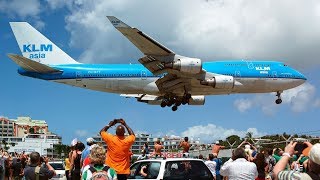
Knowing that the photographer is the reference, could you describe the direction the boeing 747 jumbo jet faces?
facing to the right of the viewer

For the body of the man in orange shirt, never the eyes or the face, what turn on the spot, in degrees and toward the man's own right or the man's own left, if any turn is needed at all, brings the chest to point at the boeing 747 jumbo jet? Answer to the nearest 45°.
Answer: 0° — they already face it

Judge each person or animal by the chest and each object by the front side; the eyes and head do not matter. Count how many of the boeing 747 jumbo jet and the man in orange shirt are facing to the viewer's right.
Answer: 1

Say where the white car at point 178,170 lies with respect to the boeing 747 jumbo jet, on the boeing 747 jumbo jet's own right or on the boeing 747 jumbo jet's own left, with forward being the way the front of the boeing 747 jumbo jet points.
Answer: on the boeing 747 jumbo jet's own right

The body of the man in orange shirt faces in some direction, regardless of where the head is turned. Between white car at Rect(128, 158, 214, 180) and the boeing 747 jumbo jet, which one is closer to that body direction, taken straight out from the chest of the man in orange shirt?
the boeing 747 jumbo jet

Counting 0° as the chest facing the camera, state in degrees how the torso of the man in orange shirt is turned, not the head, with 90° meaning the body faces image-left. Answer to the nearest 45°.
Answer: approximately 180°

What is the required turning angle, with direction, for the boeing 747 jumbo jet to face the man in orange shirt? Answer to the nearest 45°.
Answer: approximately 90° to its right

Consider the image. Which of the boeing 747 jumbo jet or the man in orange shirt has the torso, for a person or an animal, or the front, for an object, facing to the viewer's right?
the boeing 747 jumbo jet

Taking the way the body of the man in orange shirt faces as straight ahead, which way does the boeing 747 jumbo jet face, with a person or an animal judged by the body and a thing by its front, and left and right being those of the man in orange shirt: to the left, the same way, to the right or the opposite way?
to the right

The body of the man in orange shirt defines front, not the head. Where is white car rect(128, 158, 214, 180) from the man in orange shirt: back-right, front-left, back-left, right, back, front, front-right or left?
front-right
